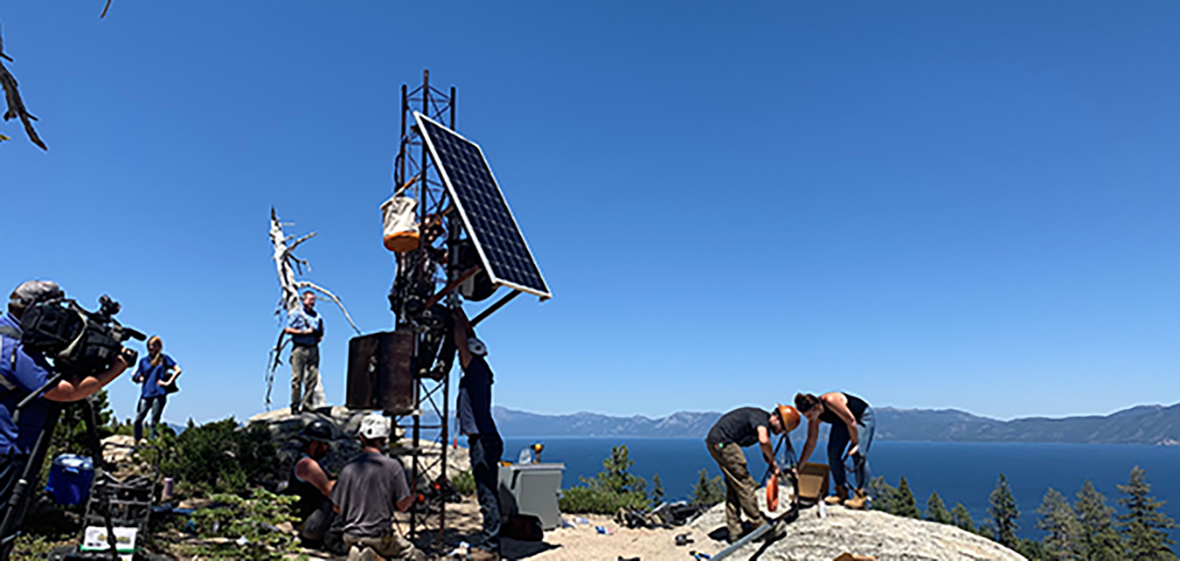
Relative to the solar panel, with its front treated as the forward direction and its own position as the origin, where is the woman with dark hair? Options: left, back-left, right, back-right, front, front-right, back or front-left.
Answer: front-left

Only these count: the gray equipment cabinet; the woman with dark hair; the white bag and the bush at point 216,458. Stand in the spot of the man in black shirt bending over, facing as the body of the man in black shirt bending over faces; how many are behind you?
3

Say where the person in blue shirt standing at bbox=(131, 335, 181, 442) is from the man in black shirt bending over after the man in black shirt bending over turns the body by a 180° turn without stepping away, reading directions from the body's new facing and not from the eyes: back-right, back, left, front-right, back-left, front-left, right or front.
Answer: front

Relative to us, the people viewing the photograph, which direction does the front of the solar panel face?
facing the viewer and to the right of the viewer

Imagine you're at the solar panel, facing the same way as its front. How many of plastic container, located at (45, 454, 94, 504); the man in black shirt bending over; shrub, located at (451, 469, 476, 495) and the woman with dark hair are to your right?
1

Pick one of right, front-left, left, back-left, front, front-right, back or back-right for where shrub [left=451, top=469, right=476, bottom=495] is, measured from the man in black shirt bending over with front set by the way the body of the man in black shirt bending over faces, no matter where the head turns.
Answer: back-left

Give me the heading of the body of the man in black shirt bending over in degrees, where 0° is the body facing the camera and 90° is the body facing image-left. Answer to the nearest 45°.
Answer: approximately 270°

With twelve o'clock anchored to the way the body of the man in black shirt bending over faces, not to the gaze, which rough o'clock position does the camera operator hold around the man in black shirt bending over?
The camera operator is roughly at 4 o'clock from the man in black shirt bending over.

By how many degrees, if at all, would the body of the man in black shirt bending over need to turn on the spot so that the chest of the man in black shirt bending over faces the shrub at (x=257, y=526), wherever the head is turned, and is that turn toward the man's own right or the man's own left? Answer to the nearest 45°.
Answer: approximately 135° to the man's own right

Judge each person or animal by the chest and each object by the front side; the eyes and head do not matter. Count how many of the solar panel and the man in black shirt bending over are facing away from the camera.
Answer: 0

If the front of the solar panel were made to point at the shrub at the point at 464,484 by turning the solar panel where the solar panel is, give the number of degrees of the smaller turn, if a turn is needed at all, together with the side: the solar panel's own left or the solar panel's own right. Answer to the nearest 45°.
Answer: approximately 135° to the solar panel's own left

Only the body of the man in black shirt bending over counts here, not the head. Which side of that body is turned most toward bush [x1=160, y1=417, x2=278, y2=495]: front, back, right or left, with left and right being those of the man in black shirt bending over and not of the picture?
back

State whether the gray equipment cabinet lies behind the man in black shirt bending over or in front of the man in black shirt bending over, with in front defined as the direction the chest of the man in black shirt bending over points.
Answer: behind

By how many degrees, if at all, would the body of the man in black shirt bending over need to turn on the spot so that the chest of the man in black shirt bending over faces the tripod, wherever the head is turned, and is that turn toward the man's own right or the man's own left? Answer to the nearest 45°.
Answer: approximately 135° to the man's own right

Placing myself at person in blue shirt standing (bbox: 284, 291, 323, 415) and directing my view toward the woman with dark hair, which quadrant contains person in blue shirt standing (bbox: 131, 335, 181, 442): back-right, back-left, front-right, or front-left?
back-right
